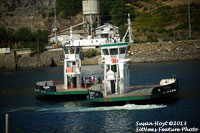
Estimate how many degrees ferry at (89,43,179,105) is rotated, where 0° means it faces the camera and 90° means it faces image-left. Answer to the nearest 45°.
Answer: approximately 270°
